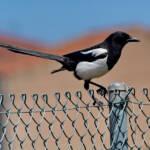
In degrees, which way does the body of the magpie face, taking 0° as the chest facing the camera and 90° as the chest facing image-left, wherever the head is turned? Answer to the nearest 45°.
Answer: approximately 270°
